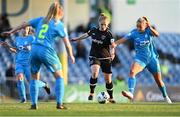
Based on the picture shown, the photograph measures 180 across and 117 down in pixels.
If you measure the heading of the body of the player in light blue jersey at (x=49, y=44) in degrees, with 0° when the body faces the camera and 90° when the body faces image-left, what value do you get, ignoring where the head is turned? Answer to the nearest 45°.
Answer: approximately 225°

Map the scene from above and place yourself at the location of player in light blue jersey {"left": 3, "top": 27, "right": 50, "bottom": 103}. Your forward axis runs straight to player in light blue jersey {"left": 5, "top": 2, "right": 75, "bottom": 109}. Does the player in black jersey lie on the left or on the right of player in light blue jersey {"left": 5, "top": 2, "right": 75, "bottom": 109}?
left

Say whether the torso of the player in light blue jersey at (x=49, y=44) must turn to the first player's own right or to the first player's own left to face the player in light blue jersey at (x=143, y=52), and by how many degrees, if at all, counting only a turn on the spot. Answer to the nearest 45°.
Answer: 0° — they already face them
